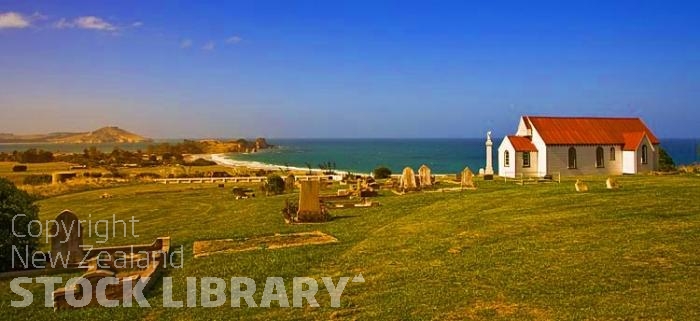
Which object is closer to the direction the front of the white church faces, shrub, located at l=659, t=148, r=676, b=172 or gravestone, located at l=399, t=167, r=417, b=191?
the gravestone

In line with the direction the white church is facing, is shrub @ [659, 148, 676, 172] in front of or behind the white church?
behind

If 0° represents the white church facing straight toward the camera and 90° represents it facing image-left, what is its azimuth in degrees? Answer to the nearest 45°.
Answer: approximately 45°

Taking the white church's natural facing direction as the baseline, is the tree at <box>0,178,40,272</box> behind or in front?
in front

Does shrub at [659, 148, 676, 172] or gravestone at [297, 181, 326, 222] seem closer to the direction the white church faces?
the gravestone

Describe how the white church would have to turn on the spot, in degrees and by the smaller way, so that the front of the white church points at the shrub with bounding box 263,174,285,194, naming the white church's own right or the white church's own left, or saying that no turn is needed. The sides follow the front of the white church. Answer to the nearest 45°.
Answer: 0° — it already faces it

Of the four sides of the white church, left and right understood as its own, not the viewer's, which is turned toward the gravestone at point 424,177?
front

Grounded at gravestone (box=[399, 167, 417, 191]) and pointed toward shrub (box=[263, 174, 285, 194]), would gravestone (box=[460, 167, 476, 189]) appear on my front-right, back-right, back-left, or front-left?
back-right

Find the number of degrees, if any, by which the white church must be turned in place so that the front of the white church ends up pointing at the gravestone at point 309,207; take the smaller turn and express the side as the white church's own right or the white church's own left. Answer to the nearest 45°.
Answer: approximately 45° to the white church's own left
